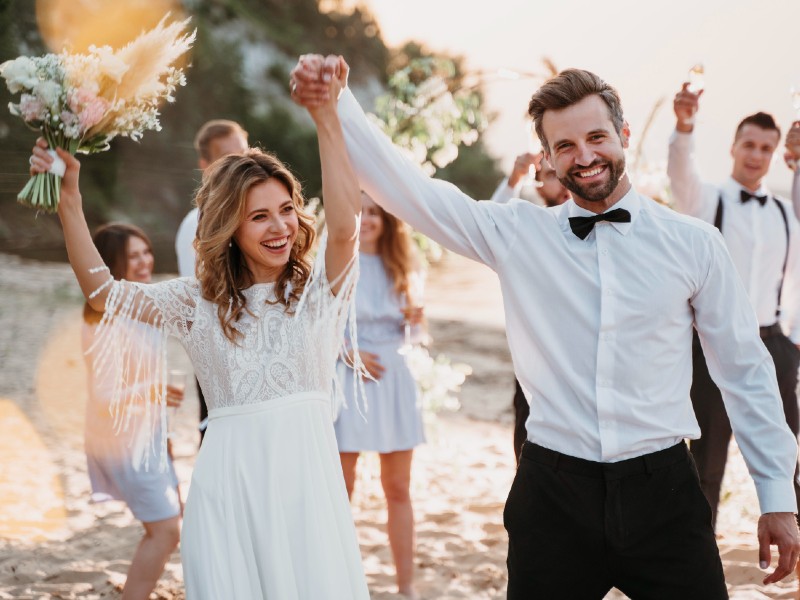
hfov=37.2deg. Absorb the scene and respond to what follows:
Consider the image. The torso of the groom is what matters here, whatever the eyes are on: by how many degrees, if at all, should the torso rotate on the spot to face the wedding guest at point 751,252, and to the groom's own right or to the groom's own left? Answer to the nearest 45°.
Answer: approximately 180°

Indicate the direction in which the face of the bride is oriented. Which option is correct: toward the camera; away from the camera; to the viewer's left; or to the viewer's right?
toward the camera

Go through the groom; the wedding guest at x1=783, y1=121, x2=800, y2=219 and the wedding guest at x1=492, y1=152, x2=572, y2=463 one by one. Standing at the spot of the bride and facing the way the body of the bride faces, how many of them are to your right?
0

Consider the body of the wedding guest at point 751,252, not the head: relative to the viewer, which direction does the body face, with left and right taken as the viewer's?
facing the viewer

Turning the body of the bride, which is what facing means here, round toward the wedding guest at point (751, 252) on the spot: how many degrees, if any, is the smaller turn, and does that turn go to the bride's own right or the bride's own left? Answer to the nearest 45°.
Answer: approximately 135° to the bride's own left

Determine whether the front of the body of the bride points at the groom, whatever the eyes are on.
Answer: no

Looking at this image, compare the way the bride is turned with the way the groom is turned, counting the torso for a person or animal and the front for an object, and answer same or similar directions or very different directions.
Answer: same or similar directions

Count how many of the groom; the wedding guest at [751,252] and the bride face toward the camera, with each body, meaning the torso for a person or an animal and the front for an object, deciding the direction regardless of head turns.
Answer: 3

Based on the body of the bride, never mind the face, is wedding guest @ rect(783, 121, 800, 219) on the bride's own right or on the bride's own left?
on the bride's own left

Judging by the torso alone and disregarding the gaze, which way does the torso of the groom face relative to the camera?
toward the camera

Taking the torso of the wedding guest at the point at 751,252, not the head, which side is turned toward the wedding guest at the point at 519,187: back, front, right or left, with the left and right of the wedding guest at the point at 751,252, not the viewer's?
right

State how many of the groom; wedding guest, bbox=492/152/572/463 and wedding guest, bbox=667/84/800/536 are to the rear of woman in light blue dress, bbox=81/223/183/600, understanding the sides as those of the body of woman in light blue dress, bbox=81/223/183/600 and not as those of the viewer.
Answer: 0
